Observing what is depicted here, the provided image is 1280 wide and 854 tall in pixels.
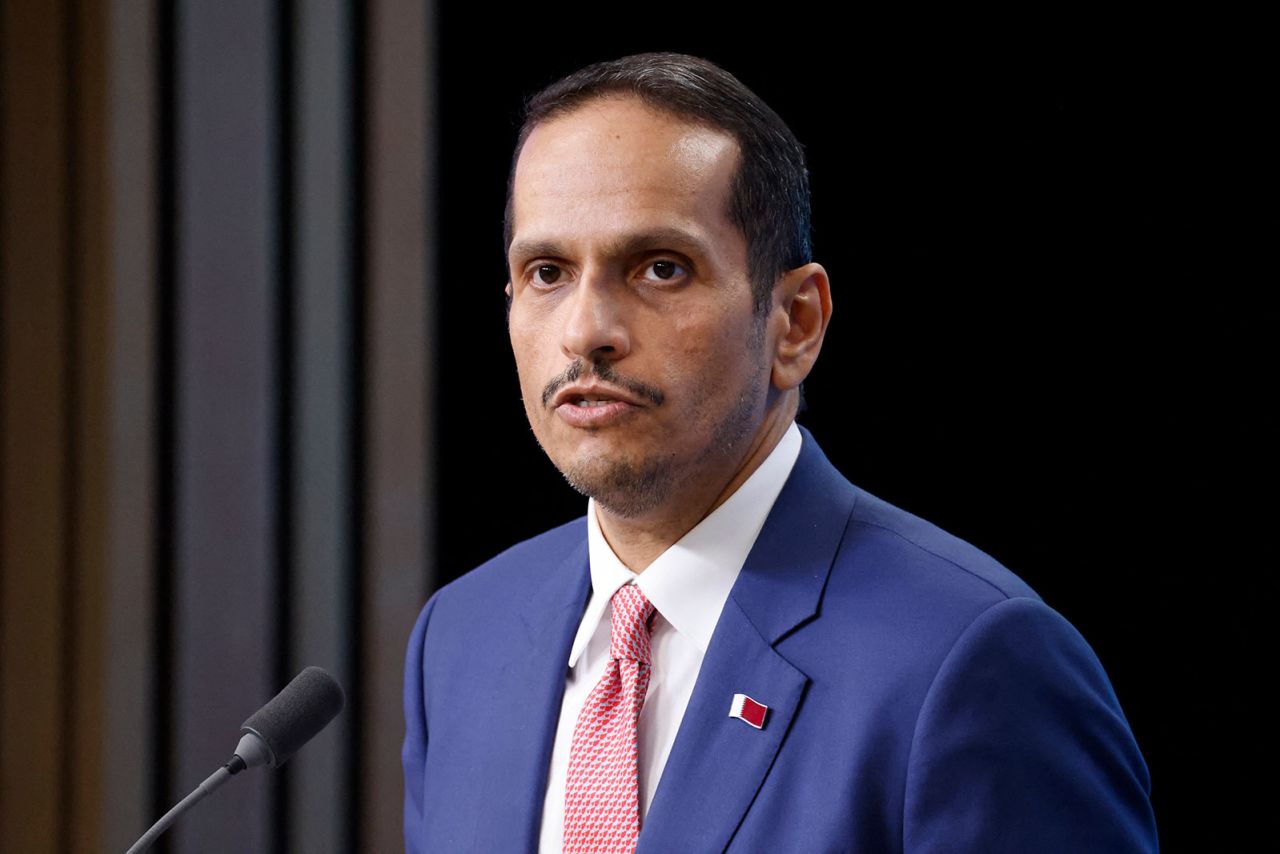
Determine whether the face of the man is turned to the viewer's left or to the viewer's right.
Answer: to the viewer's left

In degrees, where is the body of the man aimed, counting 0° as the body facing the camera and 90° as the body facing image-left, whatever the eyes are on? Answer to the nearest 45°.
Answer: approximately 45°
